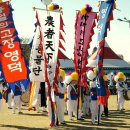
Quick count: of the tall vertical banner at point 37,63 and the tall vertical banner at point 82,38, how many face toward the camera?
2

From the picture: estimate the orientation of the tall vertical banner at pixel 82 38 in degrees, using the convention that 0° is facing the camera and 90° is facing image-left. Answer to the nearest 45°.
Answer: approximately 0°

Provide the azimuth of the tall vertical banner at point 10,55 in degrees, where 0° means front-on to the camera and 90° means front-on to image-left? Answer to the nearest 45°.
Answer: approximately 0°

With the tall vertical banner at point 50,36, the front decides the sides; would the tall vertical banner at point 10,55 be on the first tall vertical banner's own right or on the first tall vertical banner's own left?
on the first tall vertical banner's own right

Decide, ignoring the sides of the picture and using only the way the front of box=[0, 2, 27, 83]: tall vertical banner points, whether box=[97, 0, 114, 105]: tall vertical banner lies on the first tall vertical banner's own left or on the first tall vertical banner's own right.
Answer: on the first tall vertical banner's own left

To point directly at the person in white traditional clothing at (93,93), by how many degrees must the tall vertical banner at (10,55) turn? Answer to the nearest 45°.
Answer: approximately 90° to its left
